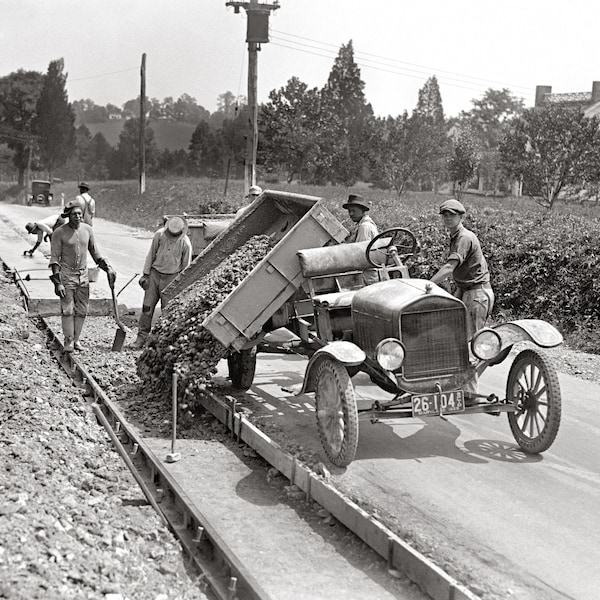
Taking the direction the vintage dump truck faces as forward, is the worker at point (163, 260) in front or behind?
behind

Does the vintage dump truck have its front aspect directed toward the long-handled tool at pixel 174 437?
no

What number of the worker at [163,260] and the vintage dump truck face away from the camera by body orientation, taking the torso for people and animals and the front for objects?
0

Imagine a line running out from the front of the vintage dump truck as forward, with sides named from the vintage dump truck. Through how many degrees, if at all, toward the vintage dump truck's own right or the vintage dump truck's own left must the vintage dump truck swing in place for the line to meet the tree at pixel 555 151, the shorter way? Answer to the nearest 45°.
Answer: approximately 135° to the vintage dump truck's own left

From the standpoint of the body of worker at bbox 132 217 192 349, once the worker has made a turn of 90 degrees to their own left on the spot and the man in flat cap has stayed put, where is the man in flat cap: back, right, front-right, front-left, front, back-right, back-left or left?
front-right

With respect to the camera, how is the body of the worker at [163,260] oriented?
toward the camera

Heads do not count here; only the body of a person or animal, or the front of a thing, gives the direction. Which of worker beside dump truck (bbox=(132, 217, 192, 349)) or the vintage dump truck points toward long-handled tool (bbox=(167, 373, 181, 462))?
the worker beside dump truck

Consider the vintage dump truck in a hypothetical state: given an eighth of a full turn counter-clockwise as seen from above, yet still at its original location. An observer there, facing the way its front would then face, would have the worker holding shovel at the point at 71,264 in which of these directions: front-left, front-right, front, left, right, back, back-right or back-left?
back-left

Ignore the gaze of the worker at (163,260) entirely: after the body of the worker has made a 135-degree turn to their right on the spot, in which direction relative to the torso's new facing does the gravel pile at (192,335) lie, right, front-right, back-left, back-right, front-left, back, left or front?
back-left

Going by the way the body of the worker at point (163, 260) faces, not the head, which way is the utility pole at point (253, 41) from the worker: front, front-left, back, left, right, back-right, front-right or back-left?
back

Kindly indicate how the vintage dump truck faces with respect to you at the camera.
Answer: facing the viewer and to the right of the viewer

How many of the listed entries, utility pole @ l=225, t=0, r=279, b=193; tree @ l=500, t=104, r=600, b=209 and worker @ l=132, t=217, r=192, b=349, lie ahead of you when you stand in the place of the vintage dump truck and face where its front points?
0

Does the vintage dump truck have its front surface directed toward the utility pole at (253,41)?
no

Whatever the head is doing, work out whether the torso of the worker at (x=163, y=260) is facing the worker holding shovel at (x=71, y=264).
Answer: no

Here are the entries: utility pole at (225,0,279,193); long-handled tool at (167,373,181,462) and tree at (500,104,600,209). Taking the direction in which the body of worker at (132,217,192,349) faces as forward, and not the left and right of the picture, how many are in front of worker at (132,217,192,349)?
1
